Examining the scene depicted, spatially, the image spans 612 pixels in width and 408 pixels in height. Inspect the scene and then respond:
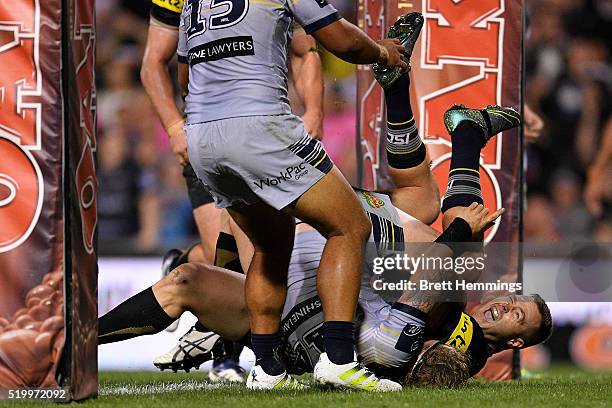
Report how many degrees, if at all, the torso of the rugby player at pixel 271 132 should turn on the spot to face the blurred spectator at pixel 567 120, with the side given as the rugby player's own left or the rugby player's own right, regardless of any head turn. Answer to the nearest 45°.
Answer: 0° — they already face them

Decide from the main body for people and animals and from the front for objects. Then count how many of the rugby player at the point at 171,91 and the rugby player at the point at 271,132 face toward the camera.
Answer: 1

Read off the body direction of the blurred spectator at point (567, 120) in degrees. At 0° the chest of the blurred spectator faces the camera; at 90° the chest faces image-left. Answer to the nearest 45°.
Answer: approximately 0°

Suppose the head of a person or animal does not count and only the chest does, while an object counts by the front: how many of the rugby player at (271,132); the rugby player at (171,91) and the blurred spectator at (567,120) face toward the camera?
2

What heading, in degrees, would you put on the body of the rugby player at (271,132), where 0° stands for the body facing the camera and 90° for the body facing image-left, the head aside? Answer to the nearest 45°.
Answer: approximately 225°

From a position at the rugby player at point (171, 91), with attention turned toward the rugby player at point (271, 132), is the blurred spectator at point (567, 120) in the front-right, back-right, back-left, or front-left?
back-left
